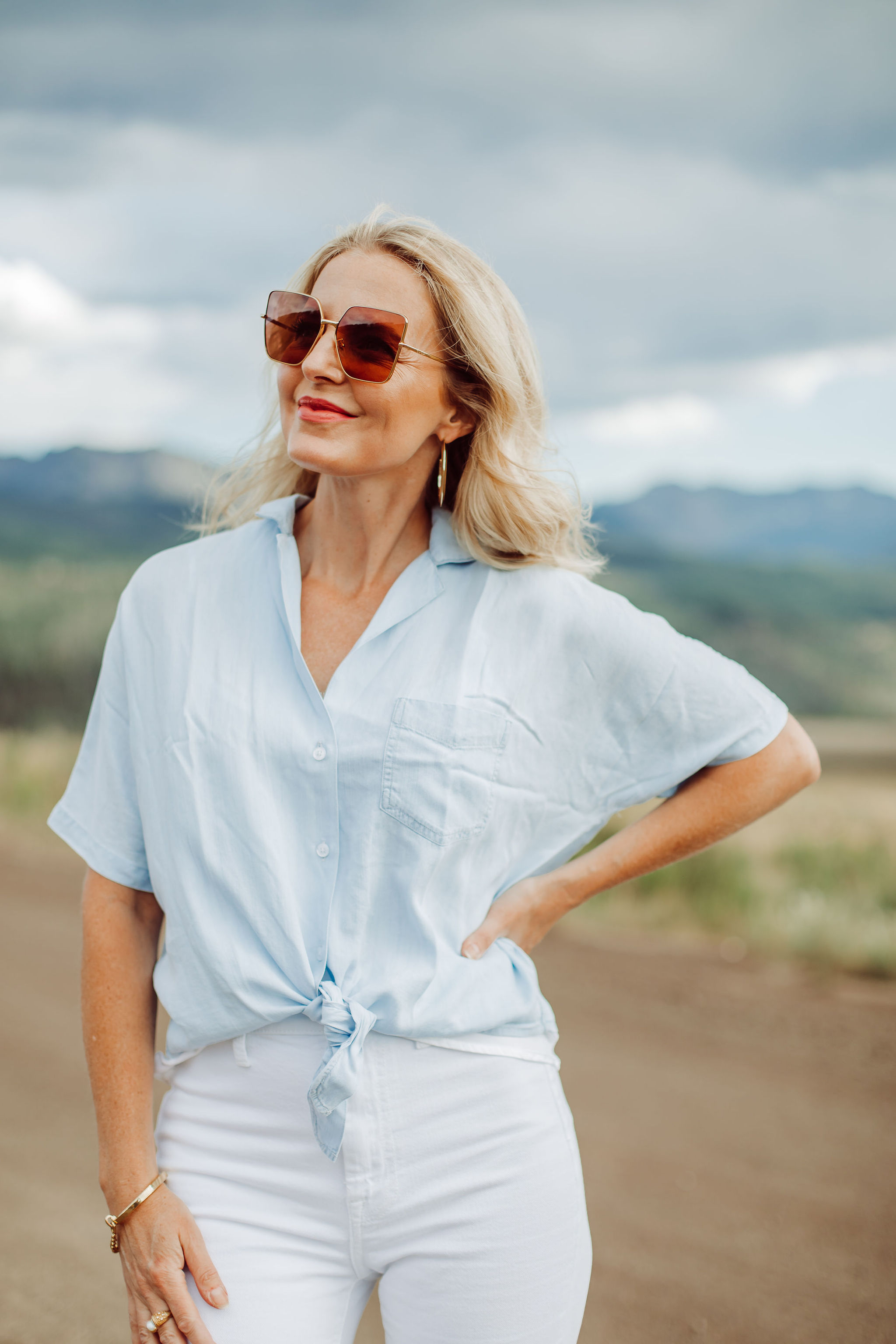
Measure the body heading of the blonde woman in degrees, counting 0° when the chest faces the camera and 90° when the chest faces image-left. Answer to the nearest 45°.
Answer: approximately 0°
